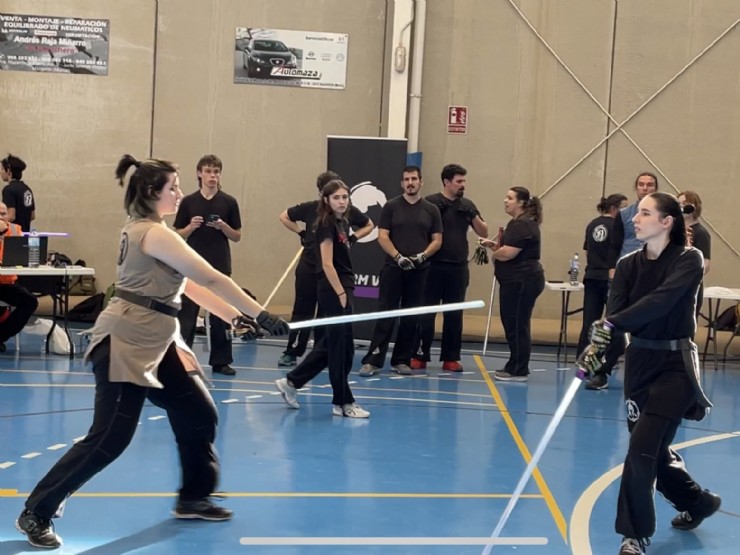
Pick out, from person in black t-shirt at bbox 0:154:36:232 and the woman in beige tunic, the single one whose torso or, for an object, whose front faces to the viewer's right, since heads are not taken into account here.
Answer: the woman in beige tunic

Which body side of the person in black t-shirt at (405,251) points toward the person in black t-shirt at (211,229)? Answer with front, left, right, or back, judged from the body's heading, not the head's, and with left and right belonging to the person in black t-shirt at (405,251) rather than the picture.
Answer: right

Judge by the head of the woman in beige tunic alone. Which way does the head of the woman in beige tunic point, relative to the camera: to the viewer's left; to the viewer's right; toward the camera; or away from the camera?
to the viewer's right

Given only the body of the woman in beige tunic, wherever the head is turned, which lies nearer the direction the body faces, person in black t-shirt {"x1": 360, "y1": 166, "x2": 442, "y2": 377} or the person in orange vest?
the person in black t-shirt

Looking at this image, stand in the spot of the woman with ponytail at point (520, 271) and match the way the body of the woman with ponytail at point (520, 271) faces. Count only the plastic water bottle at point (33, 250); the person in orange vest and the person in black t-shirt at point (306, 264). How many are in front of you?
3

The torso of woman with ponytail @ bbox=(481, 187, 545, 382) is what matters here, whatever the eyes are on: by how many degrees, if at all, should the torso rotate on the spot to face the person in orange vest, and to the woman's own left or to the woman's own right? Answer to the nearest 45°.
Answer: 0° — they already face them
